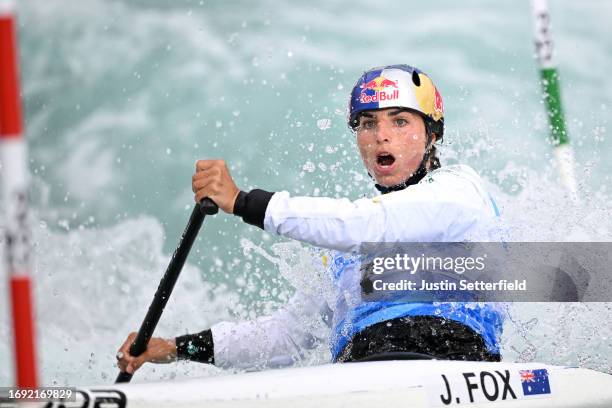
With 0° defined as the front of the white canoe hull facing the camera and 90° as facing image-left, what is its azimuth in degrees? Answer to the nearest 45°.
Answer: approximately 90°

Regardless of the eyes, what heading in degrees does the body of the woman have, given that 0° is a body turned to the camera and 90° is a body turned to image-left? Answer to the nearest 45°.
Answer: approximately 45°
